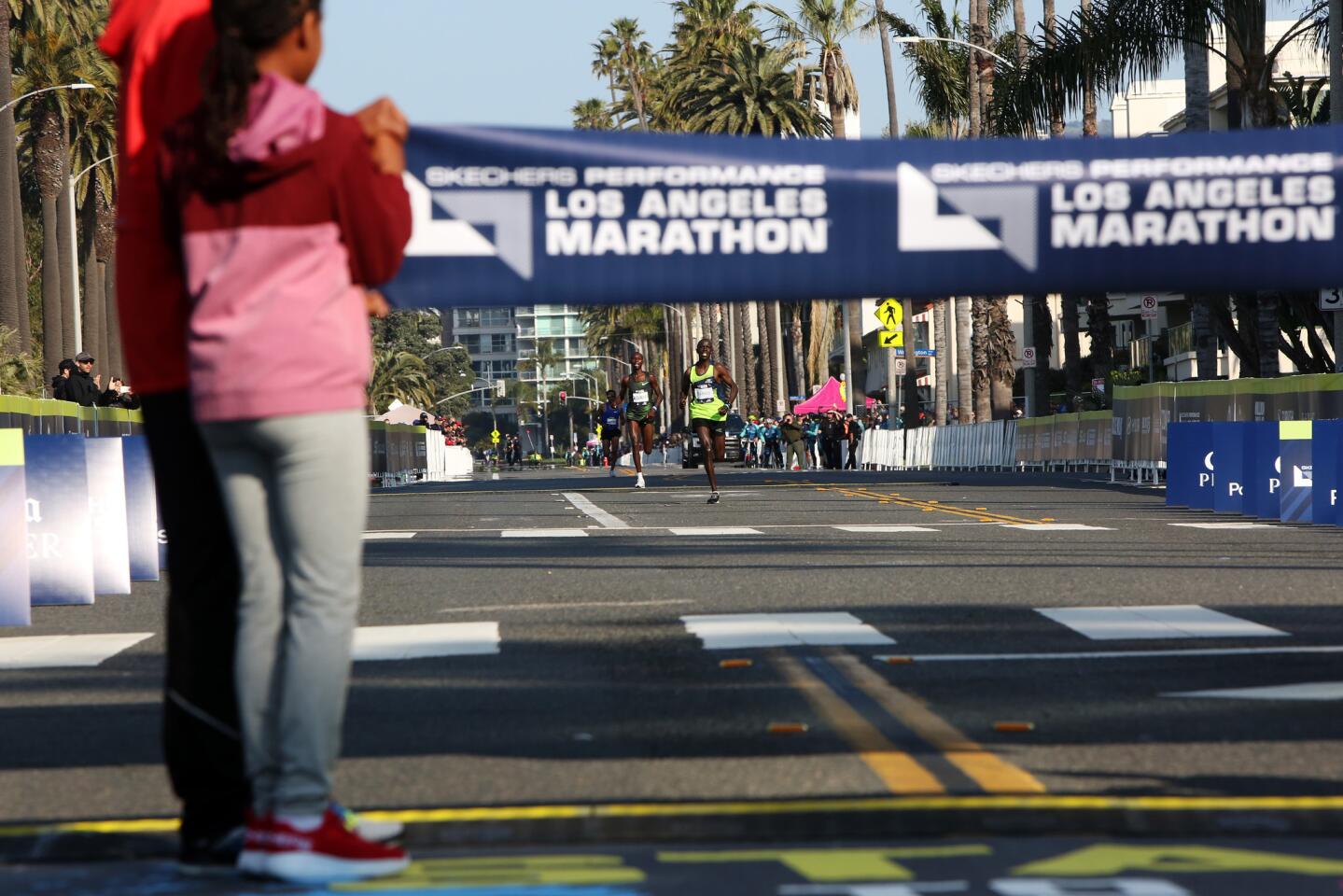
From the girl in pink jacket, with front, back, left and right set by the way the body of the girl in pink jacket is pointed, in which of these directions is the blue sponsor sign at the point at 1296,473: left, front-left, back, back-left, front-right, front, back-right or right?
front

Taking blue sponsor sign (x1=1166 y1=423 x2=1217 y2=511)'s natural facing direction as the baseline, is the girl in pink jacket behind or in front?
in front

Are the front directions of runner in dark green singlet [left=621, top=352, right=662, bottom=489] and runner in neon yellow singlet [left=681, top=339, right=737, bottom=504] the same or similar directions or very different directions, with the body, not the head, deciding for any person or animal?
same or similar directions

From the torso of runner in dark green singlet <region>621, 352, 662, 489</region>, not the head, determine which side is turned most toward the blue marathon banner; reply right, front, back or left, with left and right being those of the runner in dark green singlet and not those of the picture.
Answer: front

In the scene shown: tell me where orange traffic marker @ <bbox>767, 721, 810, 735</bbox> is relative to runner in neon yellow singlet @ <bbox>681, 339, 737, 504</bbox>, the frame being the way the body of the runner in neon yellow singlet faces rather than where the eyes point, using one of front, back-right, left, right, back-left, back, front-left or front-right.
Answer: front

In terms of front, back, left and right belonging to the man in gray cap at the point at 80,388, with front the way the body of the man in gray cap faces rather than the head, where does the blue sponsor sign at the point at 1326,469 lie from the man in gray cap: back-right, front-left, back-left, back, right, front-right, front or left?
front

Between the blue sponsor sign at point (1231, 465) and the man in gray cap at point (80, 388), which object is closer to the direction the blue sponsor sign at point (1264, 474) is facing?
the man in gray cap

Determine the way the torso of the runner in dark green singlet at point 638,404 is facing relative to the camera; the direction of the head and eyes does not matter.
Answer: toward the camera

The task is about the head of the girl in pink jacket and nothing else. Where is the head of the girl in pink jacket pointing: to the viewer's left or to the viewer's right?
to the viewer's right

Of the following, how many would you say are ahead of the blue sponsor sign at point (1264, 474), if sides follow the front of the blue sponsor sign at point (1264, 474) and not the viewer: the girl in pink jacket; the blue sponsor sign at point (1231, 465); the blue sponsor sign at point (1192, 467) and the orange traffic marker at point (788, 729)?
2

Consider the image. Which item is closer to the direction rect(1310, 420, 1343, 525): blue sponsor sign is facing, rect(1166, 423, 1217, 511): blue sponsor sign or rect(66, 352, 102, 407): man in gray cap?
the man in gray cap

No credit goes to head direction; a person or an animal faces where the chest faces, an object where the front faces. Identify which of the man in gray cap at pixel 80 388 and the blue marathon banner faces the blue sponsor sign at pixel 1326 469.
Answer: the man in gray cap

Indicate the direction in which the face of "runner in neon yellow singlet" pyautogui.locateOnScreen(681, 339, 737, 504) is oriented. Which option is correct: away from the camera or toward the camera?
toward the camera
